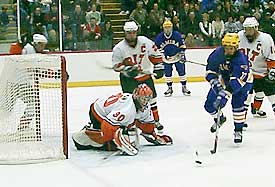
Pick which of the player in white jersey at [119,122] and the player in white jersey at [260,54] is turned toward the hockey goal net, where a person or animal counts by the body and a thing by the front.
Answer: the player in white jersey at [260,54]

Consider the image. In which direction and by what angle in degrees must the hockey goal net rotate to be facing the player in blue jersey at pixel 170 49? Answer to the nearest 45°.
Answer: approximately 45° to its left

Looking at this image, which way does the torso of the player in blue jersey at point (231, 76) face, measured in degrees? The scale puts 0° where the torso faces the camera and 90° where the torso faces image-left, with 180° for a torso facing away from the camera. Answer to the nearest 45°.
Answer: approximately 0°

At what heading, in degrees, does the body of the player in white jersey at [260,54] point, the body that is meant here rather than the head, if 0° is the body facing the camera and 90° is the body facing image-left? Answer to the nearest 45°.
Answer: approximately 45°

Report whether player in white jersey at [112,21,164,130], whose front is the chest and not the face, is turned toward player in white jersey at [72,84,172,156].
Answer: yes

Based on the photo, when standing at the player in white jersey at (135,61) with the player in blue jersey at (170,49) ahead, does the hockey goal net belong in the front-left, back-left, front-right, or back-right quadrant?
back-left

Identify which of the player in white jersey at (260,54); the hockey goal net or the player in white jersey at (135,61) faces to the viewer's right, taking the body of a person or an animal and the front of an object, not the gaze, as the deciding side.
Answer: the hockey goal net

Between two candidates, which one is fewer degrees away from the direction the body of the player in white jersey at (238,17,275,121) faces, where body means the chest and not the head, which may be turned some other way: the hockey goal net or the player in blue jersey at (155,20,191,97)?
the hockey goal net
